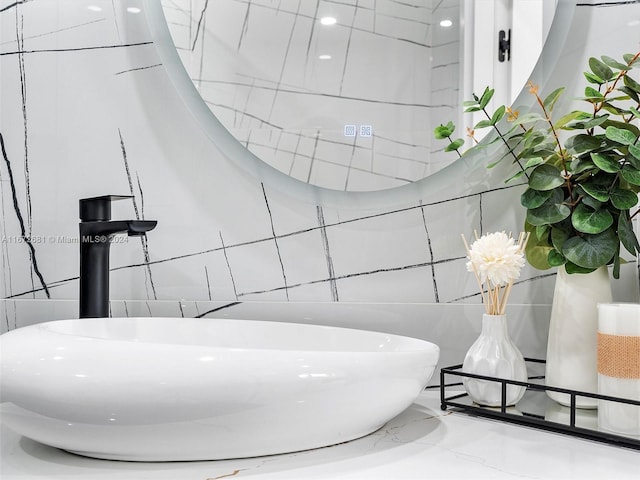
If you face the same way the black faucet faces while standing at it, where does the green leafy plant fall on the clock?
The green leafy plant is roughly at 1 o'clock from the black faucet.

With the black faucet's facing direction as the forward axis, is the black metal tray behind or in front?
in front

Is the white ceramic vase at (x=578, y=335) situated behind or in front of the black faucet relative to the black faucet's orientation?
in front

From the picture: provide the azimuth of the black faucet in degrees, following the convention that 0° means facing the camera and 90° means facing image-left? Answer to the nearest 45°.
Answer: approximately 270°
